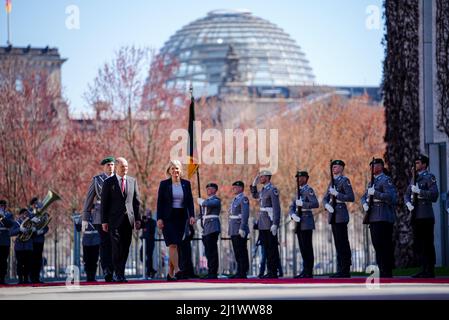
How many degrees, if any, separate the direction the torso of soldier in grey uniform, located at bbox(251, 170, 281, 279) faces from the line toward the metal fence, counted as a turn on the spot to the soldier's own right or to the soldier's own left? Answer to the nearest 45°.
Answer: approximately 135° to the soldier's own right

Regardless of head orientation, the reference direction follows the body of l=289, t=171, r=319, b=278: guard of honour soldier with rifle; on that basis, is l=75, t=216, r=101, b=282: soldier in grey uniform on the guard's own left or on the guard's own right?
on the guard's own right

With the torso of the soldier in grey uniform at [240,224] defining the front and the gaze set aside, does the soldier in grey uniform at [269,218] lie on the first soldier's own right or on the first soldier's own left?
on the first soldier's own left

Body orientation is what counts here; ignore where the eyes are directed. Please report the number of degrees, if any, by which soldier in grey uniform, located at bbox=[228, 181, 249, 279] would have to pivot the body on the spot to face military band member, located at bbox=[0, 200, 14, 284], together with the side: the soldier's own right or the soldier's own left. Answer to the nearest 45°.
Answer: approximately 45° to the soldier's own right

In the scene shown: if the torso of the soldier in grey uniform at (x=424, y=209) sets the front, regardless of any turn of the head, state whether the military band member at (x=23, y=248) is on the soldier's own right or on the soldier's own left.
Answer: on the soldier's own right

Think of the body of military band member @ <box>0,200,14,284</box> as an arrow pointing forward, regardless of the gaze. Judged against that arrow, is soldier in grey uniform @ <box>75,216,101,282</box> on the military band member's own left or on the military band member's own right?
on the military band member's own left

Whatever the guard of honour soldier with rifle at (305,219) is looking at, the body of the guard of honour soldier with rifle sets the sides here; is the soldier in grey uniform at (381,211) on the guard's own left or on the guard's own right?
on the guard's own left

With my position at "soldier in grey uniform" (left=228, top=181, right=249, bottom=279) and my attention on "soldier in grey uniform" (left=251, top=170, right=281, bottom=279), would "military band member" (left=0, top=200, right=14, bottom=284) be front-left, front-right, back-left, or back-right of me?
back-right

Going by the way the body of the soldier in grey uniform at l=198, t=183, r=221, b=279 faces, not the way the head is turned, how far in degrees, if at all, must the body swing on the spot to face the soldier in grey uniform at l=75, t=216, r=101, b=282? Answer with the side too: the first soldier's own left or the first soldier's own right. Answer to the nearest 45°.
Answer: approximately 45° to the first soldier's own right

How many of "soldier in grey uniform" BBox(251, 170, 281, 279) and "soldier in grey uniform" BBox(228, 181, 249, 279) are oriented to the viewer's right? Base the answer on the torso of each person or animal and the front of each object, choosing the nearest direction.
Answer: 0

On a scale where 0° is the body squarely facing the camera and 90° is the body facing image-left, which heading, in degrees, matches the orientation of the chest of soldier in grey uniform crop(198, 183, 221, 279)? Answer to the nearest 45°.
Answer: approximately 45°

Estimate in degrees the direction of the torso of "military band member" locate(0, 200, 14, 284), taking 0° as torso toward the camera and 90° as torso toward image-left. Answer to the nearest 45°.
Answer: approximately 45°
